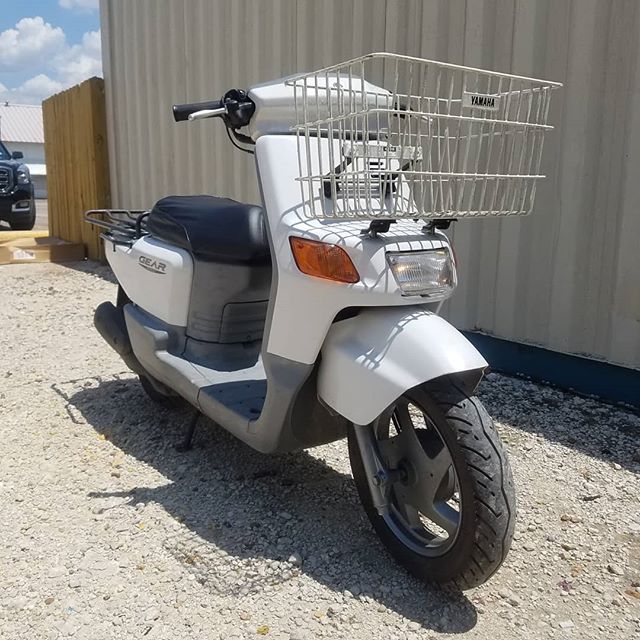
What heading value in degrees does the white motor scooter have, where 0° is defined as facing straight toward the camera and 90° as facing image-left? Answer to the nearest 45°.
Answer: approximately 315°

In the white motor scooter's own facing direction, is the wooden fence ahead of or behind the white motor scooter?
behind

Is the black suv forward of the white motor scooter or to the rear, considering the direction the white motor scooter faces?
to the rear
